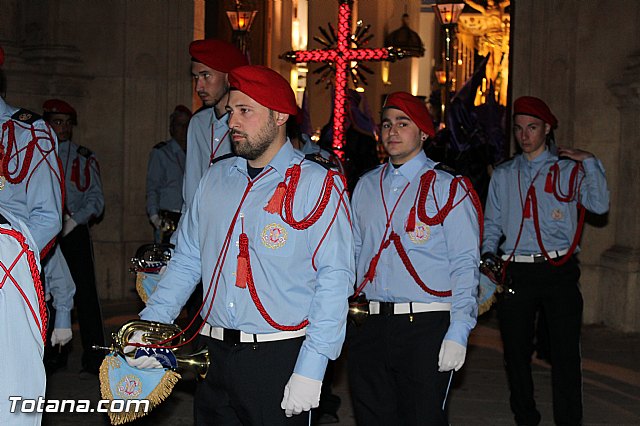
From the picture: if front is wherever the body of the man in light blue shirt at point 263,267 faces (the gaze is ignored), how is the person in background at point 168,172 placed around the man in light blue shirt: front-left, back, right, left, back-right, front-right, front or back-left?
back-right

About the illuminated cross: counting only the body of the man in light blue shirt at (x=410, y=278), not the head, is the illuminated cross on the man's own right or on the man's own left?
on the man's own right

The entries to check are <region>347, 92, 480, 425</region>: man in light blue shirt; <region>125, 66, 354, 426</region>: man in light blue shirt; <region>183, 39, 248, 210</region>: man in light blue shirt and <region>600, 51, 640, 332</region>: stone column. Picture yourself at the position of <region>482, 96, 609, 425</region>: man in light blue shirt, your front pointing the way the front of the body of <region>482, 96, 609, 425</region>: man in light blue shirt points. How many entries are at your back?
1

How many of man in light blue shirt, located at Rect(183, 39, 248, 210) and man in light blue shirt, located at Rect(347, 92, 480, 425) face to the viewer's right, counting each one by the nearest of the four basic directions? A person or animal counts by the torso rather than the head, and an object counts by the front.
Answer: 0

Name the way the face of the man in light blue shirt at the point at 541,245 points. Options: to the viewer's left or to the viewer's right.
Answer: to the viewer's left

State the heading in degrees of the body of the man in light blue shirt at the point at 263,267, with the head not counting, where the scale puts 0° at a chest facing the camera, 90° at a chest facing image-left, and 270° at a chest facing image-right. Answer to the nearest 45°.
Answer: approximately 45°

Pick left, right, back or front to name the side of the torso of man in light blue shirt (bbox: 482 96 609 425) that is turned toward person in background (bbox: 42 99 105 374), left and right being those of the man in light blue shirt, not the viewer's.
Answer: right

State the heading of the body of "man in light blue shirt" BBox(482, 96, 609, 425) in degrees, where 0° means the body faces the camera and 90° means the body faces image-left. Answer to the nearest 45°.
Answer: approximately 0°

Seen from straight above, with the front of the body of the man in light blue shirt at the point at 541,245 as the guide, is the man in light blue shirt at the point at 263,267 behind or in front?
in front

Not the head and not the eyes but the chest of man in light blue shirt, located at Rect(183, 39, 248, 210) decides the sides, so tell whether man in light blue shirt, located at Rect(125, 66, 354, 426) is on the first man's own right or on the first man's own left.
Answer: on the first man's own left
